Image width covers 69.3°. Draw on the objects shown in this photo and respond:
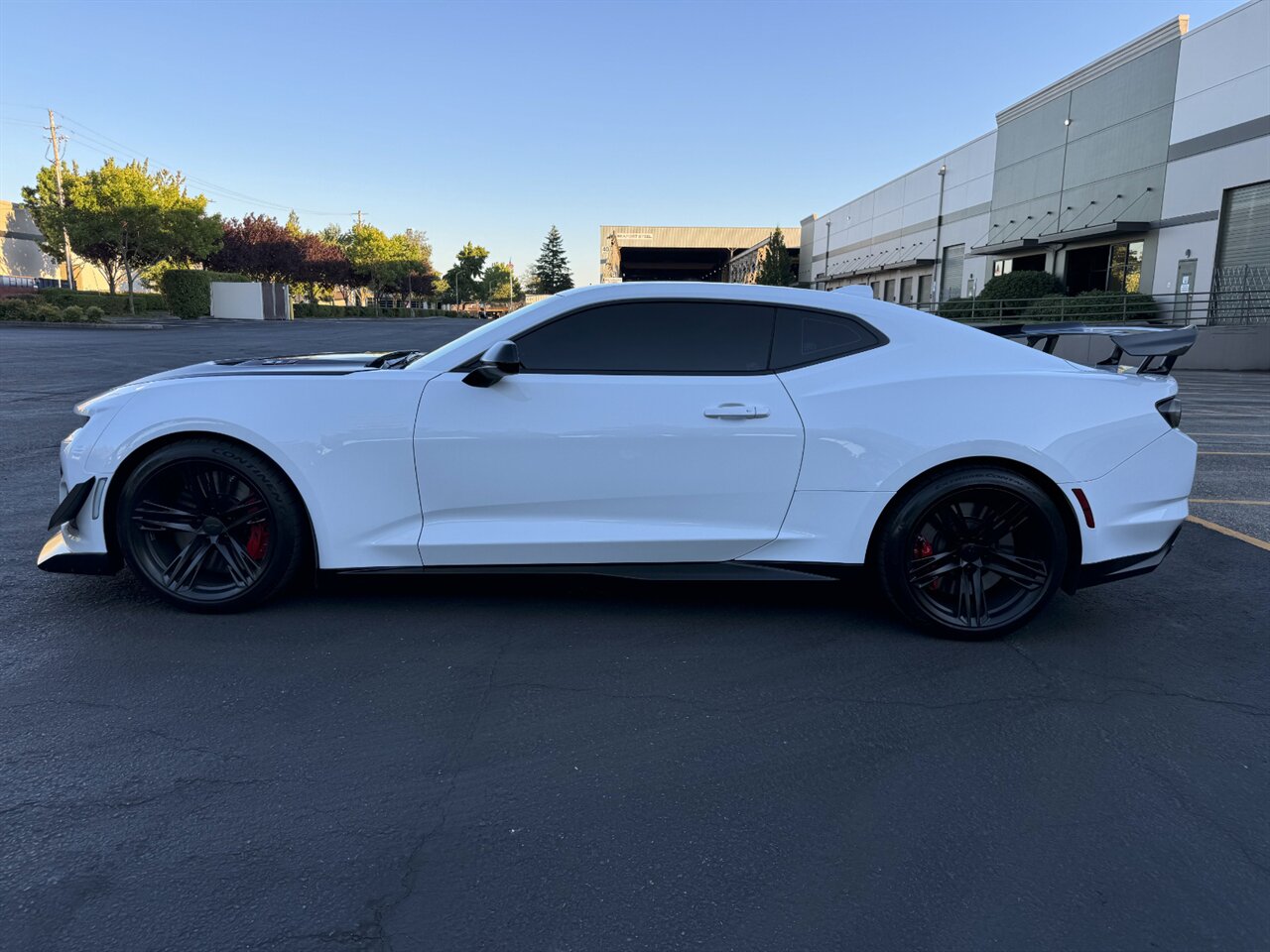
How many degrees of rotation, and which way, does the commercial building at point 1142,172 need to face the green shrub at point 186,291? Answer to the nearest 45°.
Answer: approximately 45° to its right

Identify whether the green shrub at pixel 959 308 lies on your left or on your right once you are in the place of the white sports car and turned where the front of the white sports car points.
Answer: on your right

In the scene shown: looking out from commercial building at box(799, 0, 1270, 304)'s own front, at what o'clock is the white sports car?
The white sports car is roughly at 11 o'clock from the commercial building.

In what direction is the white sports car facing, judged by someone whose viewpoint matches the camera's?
facing to the left of the viewer

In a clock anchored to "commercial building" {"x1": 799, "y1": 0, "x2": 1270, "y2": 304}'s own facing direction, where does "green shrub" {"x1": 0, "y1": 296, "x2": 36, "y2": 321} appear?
The green shrub is roughly at 1 o'clock from the commercial building.

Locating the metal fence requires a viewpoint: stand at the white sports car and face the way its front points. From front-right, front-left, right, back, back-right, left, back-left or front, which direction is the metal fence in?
back-right

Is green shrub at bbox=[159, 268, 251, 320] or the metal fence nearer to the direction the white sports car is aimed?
the green shrub

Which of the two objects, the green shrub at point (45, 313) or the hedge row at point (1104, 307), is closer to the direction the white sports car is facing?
the green shrub

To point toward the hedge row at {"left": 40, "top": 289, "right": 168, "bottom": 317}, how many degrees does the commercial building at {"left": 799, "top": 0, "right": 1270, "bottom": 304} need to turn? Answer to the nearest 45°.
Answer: approximately 45° to its right
